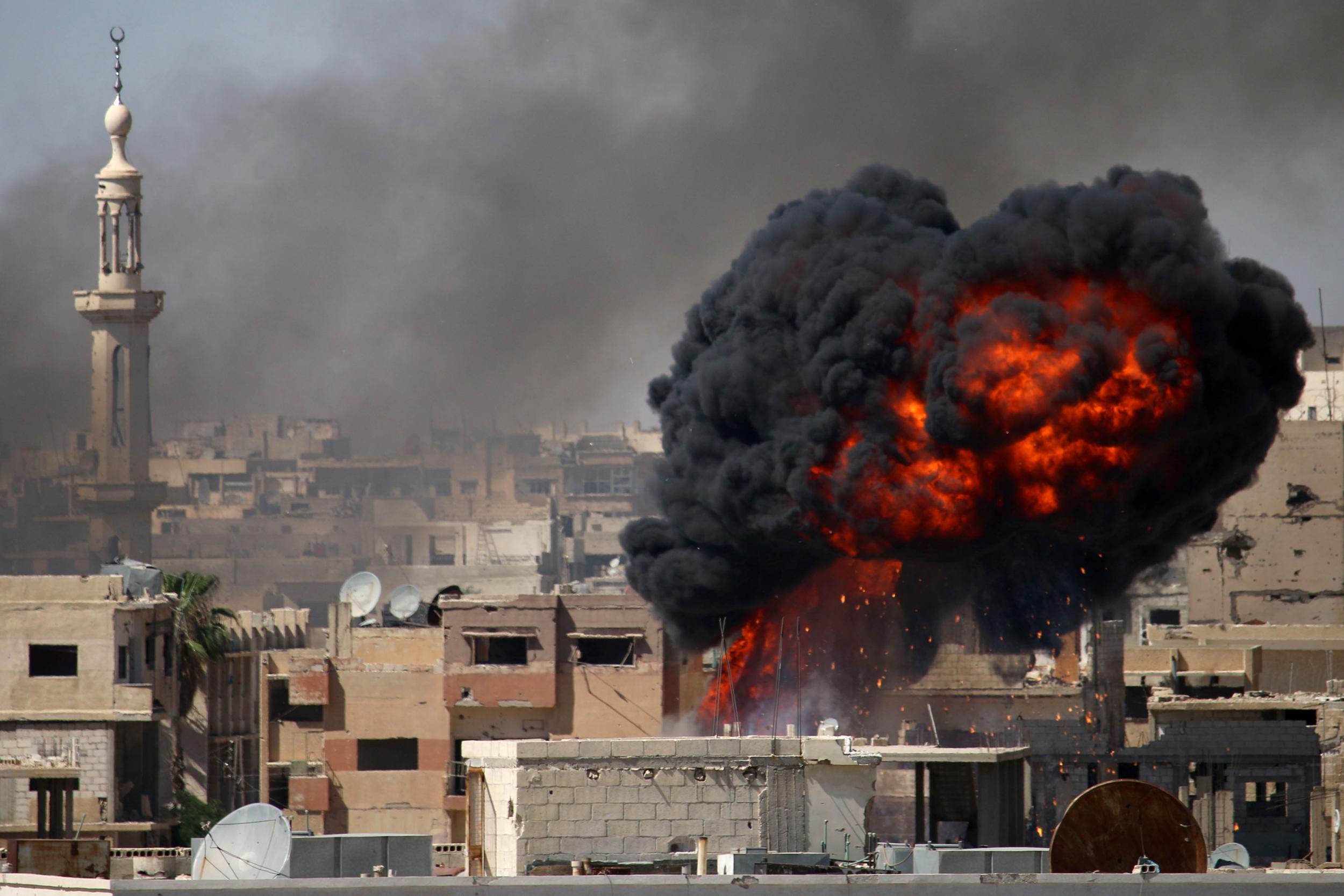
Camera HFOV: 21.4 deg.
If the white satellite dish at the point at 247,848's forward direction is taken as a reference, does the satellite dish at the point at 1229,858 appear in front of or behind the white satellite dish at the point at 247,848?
behind

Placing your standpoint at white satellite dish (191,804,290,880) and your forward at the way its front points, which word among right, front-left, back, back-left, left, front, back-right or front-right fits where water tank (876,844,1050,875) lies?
back-left

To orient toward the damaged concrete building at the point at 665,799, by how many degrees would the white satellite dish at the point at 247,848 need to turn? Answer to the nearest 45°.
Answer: approximately 180°
